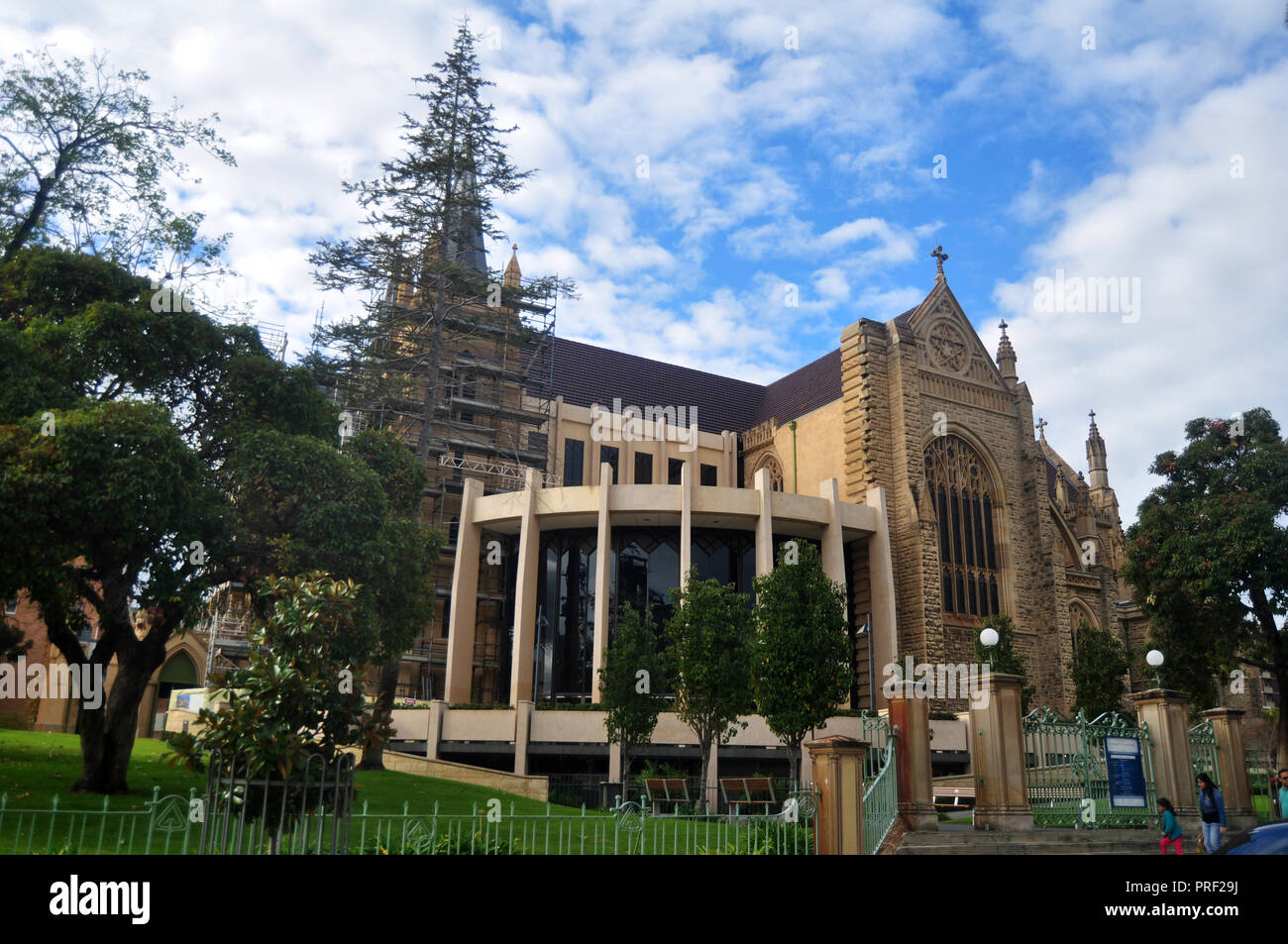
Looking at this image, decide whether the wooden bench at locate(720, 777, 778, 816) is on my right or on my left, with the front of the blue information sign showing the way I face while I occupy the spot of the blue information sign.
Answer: on my right

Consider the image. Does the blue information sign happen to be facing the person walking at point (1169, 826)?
yes

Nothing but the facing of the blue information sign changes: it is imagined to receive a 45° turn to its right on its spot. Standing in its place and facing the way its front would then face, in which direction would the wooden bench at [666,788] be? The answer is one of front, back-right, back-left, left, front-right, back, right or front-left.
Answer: front-right

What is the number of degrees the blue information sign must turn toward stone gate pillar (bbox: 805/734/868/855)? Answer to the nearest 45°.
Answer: approximately 45° to its right

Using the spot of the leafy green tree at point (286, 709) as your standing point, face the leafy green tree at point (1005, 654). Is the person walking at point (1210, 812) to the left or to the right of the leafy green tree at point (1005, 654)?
right

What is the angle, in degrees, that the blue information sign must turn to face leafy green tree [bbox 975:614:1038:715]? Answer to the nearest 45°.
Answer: approximately 180°

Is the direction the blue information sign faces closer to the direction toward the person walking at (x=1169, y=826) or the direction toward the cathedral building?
the person walking

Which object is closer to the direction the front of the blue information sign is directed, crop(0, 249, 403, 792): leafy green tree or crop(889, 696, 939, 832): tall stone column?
the tall stone column

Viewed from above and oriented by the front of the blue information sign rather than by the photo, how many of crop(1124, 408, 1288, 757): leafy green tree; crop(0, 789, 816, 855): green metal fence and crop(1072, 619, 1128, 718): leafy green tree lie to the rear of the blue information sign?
2

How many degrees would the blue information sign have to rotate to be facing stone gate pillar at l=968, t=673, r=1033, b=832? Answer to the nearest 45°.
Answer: approximately 45° to its right

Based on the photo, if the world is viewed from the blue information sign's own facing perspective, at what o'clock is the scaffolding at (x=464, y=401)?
The scaffolding is roughly at 4 o'clock from the blue information sign.

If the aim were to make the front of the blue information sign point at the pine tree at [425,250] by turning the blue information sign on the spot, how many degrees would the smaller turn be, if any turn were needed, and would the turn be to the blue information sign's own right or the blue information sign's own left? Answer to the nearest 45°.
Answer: approximately 90° to the blue information sign's own right

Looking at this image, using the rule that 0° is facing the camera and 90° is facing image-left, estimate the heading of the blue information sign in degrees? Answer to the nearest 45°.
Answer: approximately 0°
